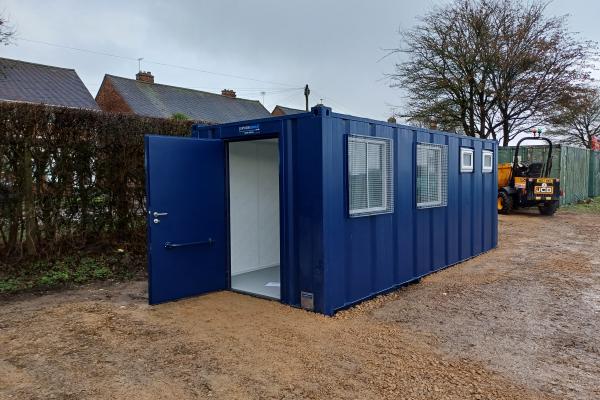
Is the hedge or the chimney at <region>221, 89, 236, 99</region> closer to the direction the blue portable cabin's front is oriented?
the hedge

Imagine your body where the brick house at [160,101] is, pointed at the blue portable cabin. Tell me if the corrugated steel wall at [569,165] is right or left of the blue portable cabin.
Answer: left

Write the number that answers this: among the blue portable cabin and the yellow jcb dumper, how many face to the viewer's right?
0

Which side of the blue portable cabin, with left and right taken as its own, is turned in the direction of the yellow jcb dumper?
back

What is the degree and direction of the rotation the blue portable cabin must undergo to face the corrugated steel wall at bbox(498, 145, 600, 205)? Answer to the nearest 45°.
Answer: approximately 180°
